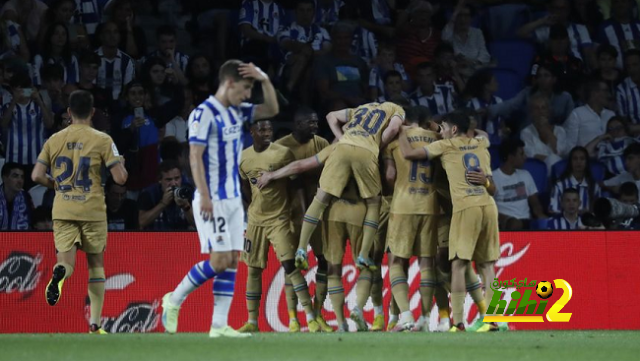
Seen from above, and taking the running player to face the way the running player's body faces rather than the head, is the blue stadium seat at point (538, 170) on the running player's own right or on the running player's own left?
on the running player's own right

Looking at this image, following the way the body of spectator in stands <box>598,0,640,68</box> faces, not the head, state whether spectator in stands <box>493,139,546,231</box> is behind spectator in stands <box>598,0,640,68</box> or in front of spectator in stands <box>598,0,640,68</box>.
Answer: in front

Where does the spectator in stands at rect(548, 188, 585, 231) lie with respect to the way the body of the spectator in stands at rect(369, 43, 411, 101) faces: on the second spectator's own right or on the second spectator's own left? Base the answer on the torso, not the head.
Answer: on the second spectator's own left

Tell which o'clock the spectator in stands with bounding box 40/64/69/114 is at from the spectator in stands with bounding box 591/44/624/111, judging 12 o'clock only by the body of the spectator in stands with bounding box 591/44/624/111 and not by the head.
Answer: the spectator in stands with bounding box 40/64/69/114 is roughly at 2 o'clock from the spectator in stands with bounding box 591/44/624/111.

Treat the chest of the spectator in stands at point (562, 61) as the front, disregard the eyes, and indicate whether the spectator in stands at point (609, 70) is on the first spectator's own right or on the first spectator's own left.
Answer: on the first spectator's own left

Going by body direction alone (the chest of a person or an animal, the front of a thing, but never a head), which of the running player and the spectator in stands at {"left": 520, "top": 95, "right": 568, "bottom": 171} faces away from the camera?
the running player

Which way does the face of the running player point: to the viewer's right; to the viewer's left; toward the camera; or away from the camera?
away from the camera

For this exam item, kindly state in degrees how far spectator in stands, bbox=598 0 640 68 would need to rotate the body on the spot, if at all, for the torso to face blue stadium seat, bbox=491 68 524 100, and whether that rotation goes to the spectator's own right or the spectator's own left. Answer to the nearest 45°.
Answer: approximately 45° to the spectator's own right
